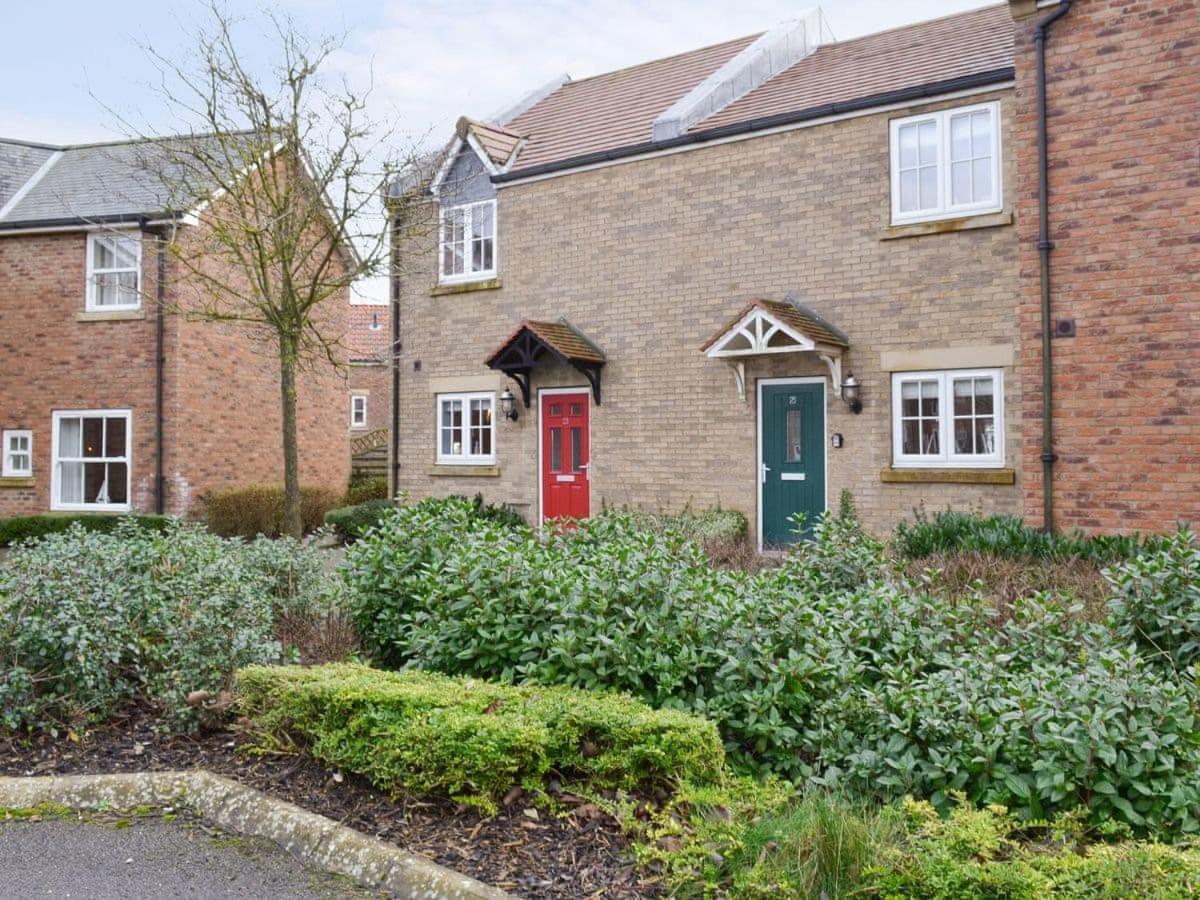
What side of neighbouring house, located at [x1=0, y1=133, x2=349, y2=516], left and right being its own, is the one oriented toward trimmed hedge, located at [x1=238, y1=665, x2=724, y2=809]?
front

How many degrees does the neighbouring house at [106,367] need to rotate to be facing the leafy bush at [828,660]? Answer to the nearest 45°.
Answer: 0° — it already faces it

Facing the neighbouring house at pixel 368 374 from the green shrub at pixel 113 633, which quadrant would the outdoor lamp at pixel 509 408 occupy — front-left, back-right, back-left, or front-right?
front-right

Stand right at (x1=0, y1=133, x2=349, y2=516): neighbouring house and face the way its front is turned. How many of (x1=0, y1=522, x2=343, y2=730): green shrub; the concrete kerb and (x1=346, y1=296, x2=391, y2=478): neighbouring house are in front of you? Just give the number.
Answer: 2

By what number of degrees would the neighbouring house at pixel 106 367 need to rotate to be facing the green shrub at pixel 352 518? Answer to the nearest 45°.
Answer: approximately 45° to its left

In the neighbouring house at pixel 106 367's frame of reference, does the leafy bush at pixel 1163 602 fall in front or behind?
in front

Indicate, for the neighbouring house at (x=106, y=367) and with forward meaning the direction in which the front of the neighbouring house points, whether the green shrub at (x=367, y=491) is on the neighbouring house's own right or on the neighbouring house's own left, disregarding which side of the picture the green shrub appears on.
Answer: on the neighbouring house's own left

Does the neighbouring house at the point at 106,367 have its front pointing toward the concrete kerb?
yes

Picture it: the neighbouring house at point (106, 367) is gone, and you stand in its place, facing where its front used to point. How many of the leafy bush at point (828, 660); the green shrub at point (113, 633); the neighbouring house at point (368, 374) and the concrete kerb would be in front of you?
3

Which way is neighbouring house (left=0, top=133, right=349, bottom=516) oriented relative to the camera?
toward the camera

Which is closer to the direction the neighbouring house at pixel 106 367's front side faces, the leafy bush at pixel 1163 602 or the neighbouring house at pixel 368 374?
the leafy bush

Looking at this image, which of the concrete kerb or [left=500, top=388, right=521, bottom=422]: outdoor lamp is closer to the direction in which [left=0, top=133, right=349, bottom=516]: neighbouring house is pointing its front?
the concrete kerb

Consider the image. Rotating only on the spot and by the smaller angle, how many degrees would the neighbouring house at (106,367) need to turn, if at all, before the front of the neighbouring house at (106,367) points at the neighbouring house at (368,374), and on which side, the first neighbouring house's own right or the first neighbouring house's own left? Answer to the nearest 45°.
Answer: approximately 135° to the first neighbouring house's own left
